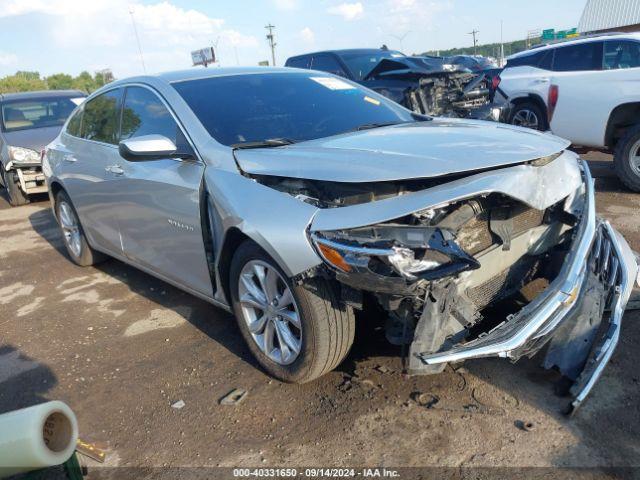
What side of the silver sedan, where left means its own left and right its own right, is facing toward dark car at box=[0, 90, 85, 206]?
back

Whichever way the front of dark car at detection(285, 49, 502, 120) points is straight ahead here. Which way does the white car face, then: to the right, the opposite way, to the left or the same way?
the same way

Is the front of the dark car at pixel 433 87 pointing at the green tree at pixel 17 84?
no

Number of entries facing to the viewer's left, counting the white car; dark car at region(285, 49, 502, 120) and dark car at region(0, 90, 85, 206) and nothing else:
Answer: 0

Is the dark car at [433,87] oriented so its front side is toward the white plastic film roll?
no

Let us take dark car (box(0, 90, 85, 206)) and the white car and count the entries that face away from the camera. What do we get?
0

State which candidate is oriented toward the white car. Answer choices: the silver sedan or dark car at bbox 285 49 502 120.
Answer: the dark car

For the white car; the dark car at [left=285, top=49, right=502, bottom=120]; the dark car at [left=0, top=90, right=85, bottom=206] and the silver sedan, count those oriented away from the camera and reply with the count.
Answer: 0

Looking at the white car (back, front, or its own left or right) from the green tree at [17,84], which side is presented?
back

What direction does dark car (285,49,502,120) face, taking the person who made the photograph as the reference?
facing the viewer and to the right of the viewer

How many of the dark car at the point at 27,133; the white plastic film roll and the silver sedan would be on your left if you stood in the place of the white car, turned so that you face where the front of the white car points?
0

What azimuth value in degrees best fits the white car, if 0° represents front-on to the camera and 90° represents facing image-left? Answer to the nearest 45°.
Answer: approximately 315°
